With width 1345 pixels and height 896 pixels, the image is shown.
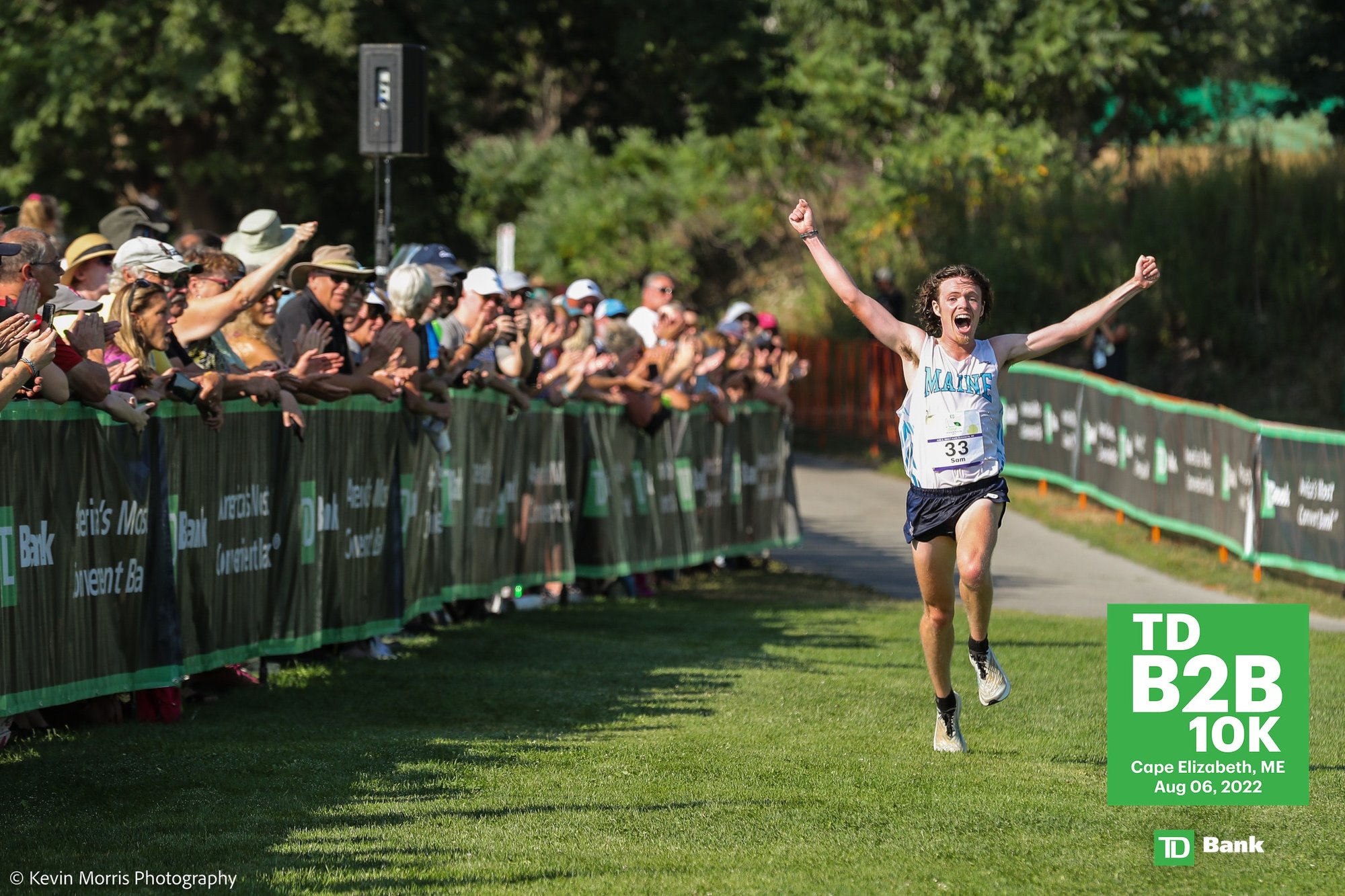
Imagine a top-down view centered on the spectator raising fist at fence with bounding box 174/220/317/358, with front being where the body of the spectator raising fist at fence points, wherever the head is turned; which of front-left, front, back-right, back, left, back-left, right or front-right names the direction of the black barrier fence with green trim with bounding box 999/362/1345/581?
front-left

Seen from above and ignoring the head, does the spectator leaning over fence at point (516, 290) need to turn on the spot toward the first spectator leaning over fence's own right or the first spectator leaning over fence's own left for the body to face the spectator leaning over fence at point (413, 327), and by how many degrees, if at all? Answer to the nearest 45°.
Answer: approximately 45° to the first spectator leaning over fence's own right

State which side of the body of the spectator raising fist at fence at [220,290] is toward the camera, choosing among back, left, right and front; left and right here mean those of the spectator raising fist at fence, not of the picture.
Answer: right

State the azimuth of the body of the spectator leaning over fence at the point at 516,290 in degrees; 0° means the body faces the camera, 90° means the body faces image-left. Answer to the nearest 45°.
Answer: approximately 315°

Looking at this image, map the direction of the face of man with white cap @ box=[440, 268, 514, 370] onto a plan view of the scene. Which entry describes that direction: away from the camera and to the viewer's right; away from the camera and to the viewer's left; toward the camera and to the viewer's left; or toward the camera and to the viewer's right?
toward the camera and to the viewer's right

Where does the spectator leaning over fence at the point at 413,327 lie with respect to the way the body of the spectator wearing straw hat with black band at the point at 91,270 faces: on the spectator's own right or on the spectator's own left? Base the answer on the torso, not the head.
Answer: on the spectator's own left

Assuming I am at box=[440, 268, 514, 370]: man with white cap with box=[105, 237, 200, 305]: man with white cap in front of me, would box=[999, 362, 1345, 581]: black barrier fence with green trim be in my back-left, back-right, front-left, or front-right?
back-left

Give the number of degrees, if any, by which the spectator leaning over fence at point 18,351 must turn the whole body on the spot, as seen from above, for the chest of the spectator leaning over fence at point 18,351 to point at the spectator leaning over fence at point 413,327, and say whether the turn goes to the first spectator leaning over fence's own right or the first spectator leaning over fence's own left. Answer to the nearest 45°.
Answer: approximately 45° to the first spectator leaning over fence's own left

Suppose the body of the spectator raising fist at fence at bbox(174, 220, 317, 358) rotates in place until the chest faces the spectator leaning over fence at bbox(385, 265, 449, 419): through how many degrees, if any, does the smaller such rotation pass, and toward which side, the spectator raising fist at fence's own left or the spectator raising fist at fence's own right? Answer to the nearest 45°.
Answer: approximately 45° to the spectator raising fist at fence's own left

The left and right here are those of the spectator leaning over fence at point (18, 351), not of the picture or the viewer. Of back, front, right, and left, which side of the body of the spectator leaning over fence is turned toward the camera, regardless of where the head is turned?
right

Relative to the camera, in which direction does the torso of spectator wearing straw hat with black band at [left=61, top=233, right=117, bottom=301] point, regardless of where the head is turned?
to the viewer's right
